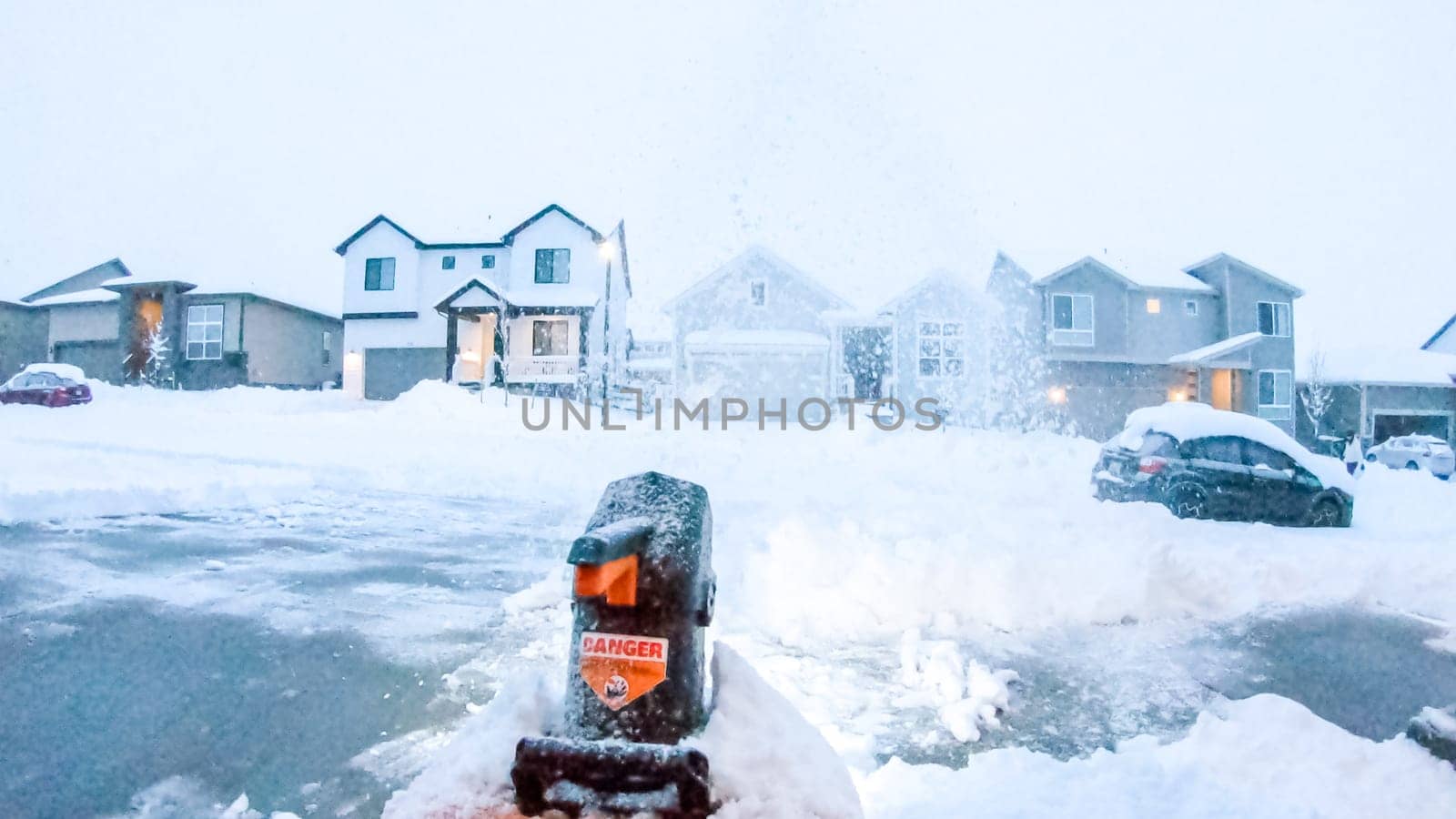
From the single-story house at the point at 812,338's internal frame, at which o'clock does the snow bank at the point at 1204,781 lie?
The snow bank is roughly at 12 o'clock from the single-story house.

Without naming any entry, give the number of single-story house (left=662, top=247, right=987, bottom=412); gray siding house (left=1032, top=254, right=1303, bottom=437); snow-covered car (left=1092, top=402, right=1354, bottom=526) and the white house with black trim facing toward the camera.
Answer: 3

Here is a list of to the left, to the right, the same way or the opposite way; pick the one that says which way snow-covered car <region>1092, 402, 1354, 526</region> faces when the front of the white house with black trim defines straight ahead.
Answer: to the left

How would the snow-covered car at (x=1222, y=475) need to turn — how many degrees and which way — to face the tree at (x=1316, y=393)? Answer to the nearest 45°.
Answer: approximately 45° to its left

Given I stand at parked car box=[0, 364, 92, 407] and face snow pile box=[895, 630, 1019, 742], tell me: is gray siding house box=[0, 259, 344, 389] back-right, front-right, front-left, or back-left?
back-left

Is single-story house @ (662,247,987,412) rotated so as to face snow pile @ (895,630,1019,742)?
yes

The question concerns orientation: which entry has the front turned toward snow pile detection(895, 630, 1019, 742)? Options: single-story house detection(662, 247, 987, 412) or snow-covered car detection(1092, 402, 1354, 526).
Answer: the single-story house

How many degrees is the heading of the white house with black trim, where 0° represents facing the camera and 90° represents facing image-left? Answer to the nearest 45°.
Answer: approximately 0°

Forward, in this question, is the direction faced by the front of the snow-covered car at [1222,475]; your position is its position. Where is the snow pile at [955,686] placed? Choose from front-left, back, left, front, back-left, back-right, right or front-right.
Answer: back-right

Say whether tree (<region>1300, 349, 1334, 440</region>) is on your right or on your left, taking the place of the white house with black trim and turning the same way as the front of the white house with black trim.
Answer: on your left

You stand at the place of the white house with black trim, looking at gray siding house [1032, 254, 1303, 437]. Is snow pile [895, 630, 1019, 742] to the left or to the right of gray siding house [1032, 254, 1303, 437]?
right

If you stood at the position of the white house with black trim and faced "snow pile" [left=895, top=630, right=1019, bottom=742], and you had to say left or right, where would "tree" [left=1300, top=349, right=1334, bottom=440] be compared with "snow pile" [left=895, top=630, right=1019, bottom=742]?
left

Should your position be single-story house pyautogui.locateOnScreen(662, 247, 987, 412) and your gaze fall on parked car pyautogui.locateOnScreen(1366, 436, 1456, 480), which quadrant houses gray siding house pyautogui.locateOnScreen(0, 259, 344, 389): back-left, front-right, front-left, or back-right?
back-right

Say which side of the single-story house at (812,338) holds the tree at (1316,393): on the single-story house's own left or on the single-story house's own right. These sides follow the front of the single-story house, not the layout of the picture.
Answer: on the single-story house's own left

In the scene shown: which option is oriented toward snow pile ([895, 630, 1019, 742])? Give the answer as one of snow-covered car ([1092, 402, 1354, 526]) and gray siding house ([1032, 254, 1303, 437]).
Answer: the gray siding house

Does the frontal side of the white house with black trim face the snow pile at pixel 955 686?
yes
